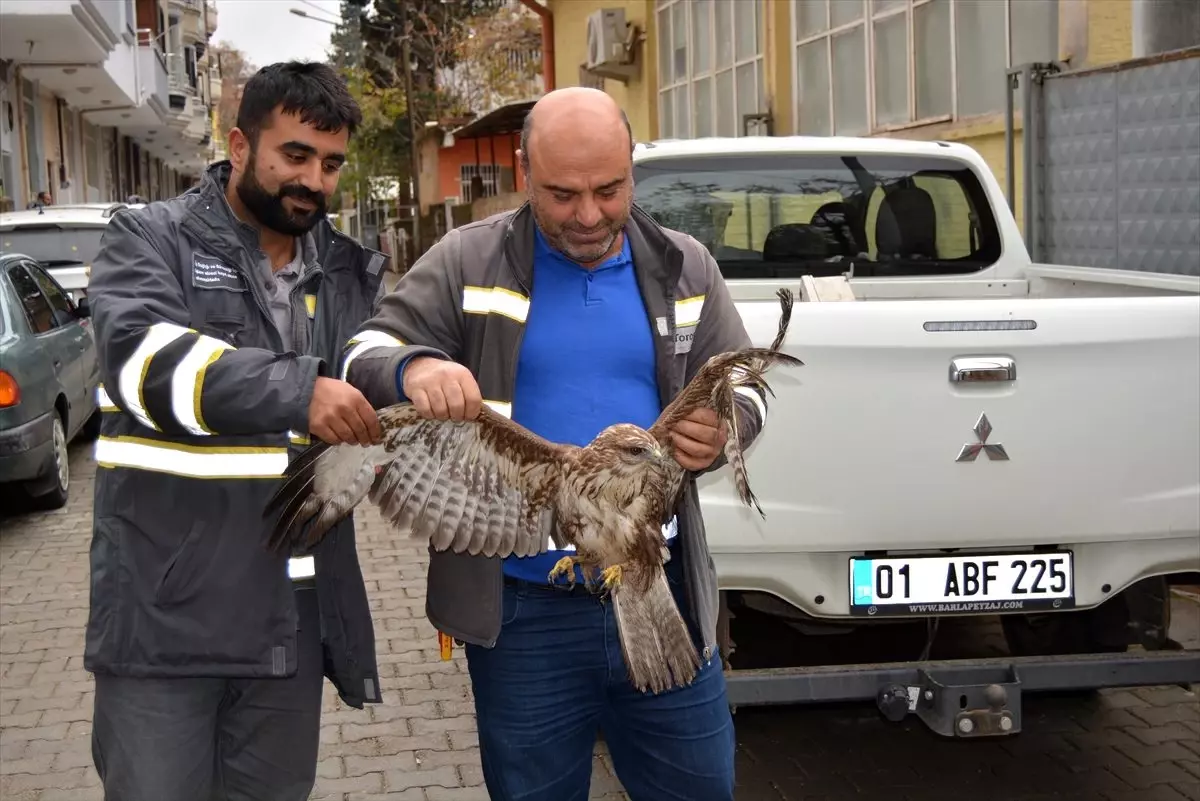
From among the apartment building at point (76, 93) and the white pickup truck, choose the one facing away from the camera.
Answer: the white pickup truck

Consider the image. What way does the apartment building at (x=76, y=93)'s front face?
to the viewer's right

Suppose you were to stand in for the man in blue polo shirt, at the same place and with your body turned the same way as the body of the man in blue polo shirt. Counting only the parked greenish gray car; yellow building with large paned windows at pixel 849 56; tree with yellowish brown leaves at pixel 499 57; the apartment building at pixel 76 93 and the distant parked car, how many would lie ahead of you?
0

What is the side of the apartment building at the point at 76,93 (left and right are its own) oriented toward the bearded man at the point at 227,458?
right

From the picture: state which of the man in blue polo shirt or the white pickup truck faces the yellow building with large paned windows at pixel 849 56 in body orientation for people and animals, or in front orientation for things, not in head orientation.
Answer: the white pickup truck

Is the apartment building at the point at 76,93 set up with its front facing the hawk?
no

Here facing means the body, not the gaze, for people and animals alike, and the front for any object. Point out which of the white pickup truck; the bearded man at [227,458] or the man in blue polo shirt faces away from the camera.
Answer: the white pickup truck

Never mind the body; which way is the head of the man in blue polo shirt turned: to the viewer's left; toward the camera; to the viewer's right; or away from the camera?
toward the camera

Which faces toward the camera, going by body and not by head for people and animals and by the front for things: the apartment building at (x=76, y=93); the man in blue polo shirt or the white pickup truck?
the man in blue polo shirt

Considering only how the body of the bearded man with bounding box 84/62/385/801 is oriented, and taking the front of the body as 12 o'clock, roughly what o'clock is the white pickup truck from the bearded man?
The white pickup truck is roughly at 10 o'clock from the bearded man.

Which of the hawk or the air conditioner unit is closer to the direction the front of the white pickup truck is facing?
the air conditioner unit

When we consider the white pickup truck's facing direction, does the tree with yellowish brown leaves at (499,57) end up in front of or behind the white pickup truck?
in front

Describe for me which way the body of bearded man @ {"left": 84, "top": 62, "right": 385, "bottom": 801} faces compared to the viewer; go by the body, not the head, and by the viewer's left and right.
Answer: facing the viewer and to the right of the viewer

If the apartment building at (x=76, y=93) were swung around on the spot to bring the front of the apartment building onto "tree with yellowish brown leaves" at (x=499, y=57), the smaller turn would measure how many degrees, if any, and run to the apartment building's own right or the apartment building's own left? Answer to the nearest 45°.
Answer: approximately 45° to the apartment building's own left

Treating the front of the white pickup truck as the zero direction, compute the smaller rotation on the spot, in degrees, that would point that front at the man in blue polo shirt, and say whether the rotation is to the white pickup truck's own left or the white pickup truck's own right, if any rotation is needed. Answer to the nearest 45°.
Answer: approximately 135° to the white pickup truck's own left

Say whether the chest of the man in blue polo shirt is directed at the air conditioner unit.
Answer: no

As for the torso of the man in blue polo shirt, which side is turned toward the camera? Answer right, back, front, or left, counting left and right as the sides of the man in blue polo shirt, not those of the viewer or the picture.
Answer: front

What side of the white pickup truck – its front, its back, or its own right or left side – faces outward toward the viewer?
back
